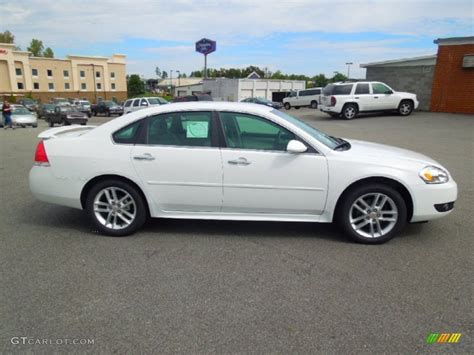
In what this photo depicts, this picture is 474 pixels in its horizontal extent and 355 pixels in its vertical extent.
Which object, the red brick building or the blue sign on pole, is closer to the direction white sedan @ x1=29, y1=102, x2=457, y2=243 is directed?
the red brick building

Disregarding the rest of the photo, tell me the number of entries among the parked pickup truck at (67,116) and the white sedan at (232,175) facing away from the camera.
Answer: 0

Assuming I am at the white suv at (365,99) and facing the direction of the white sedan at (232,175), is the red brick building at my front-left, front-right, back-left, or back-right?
back-left

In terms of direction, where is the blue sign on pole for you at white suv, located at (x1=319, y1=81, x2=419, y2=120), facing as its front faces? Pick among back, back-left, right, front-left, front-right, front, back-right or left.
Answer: left

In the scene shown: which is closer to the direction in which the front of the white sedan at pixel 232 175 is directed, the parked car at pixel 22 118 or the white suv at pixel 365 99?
the white suv

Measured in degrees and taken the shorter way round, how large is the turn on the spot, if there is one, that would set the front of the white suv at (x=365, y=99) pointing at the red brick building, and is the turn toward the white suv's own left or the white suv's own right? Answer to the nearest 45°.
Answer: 0° — it already faces it

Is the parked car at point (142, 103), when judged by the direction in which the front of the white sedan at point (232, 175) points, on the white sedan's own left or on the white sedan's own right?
on the white sedan's own left

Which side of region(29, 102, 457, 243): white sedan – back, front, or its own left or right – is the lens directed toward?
right

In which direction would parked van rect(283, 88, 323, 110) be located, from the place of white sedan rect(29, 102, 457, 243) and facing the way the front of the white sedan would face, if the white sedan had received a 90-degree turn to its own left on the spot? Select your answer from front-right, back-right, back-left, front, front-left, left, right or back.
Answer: front

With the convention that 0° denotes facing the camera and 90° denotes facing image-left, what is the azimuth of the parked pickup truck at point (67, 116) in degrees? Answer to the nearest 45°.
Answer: approximately 315°

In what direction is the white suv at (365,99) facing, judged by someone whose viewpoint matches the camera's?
facing away from the viewer and to the right of the viewer
